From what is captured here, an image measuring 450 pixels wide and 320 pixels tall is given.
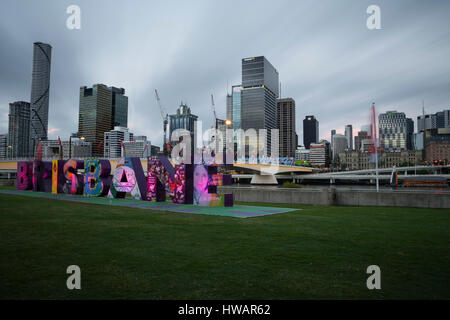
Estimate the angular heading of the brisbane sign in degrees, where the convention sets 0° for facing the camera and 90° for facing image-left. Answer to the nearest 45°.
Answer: approximately 45°
